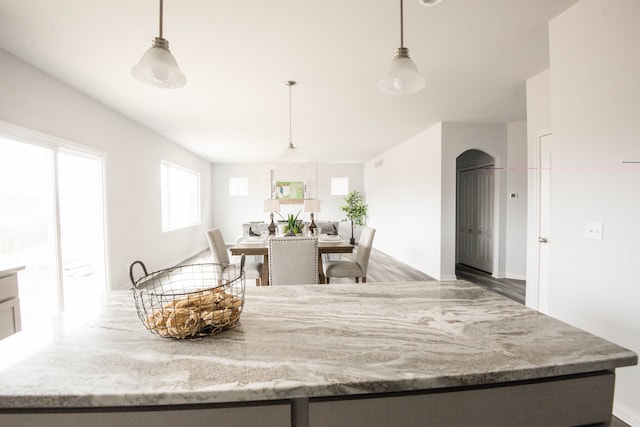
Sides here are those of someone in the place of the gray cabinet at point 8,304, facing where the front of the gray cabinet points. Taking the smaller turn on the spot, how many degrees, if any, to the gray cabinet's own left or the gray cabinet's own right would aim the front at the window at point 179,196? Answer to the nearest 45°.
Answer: approximately 90° to the gray cabinet's own left

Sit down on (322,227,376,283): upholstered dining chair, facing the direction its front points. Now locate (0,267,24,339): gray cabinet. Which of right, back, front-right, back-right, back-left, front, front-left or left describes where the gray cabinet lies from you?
front-left

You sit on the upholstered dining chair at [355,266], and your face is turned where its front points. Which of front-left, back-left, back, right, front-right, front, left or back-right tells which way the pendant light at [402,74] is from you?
left

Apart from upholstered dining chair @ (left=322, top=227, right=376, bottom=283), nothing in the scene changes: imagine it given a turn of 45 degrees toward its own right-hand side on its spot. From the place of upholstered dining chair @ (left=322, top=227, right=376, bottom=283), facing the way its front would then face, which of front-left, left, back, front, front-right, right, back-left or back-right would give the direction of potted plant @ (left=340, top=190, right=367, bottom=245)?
front-right

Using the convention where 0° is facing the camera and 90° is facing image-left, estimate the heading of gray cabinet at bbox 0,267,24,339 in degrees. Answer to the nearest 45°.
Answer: approximately 315°

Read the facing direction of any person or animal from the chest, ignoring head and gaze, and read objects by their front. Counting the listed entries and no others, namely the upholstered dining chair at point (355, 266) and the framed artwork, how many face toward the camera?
1

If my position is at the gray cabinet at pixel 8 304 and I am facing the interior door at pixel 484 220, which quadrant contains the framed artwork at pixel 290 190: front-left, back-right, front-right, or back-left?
front-left

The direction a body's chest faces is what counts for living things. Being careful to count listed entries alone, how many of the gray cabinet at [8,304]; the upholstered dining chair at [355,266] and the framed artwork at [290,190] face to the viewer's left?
1

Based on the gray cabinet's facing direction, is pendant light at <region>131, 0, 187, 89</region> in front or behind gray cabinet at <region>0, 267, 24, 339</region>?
in front

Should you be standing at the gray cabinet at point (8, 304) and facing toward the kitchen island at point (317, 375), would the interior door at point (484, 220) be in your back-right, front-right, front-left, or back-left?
front-left

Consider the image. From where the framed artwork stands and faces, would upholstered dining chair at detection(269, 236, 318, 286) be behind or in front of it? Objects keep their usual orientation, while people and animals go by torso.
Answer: in front

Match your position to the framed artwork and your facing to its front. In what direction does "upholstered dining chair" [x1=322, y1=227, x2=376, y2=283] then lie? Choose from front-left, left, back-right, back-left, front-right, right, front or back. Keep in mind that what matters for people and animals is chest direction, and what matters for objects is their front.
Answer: front

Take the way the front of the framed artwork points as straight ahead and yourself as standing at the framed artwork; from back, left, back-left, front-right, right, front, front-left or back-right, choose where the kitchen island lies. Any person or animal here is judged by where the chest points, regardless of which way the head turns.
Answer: front

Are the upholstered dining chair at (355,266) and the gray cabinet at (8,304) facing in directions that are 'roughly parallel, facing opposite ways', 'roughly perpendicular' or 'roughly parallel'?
roughly parallel, facing opposite ways

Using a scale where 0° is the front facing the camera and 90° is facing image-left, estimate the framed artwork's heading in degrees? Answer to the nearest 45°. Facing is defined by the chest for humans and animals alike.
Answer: approximately 0°

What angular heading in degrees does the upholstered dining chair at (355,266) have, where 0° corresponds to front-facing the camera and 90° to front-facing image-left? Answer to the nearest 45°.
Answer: approximately 90°

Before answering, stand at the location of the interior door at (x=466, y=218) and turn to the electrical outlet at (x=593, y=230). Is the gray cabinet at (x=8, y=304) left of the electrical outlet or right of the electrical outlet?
right

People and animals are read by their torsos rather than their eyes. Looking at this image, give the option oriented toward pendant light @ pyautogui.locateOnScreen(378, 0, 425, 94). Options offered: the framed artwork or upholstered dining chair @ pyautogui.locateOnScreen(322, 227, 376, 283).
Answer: the framed artwork
